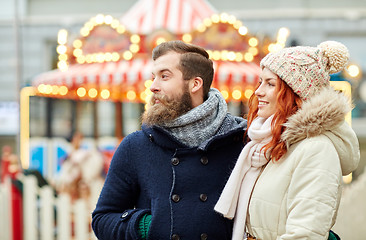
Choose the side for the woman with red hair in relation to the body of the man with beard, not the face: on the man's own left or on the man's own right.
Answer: on the man's own left

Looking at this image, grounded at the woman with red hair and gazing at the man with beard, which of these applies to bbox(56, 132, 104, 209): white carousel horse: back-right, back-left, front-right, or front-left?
front-right

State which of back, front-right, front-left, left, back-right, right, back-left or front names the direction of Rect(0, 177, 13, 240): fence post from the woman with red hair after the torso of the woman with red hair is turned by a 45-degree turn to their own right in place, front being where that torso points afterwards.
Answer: front

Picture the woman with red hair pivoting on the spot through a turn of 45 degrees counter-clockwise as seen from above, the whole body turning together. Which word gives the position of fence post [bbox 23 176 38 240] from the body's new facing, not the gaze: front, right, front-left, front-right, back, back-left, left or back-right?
right

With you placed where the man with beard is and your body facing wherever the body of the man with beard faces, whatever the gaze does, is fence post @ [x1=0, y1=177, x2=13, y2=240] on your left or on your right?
on your right

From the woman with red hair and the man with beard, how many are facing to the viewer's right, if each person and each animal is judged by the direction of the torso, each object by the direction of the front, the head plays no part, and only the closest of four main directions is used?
0

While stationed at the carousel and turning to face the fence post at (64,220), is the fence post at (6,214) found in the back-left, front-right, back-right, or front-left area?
front-right

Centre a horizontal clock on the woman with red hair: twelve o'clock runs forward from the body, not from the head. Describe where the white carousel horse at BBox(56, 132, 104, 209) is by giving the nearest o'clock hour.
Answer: The white carousel horse is roughly at 2 o'clock from the woman with red hair.

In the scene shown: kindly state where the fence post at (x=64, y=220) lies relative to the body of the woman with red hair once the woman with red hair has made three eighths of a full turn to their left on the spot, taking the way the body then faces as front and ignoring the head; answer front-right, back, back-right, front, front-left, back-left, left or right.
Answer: back

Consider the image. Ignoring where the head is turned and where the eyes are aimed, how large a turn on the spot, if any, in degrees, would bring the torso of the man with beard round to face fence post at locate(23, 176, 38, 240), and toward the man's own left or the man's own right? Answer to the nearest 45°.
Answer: approximately 90° to the man's own right

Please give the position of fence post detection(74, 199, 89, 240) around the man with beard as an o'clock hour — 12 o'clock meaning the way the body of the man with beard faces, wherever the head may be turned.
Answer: The fence post is roughly at 4 o'clock from the man with beard.

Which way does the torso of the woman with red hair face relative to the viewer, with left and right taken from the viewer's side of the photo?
facing to the left of the viewer

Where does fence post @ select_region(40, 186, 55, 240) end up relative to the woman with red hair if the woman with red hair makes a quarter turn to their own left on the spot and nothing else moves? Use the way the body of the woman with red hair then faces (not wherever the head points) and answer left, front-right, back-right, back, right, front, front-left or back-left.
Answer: back-right

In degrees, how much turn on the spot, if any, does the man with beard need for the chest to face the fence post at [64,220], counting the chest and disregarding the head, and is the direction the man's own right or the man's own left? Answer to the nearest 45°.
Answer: approximately 135° to the man's own right

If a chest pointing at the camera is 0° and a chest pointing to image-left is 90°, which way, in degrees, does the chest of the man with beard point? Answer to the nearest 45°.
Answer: approximately 45°
